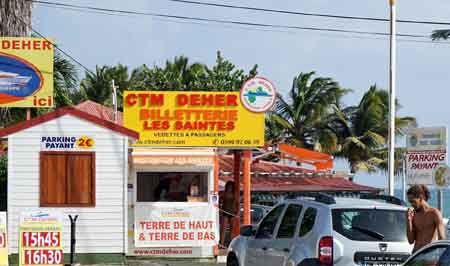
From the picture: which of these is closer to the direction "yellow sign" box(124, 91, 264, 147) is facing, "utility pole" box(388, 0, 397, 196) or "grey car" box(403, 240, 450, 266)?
the grey car

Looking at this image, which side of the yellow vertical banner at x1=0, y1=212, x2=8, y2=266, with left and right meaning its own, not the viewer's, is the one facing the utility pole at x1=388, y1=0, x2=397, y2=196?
left

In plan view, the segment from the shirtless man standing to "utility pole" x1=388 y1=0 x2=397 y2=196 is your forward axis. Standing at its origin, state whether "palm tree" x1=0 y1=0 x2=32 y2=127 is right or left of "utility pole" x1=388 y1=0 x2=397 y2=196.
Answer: left

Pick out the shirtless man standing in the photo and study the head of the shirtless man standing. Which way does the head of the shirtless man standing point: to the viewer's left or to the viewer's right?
to the viewer's left

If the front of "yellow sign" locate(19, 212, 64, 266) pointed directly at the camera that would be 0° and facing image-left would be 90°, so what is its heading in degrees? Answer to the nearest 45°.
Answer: approximately 0°

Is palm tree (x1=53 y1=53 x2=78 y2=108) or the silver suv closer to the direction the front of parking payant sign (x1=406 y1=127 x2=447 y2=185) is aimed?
the silver suv

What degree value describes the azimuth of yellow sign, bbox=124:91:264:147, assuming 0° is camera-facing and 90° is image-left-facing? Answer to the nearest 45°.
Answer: approximately 0°
